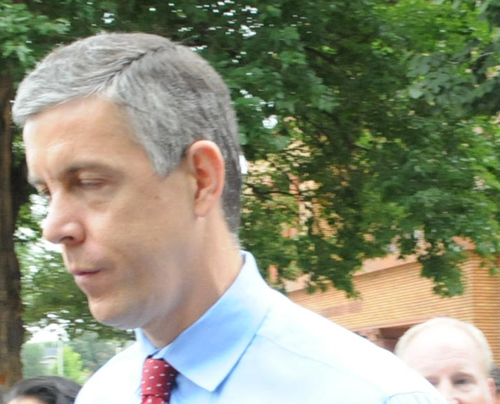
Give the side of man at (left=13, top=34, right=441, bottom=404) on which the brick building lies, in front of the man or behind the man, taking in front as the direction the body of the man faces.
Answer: behind

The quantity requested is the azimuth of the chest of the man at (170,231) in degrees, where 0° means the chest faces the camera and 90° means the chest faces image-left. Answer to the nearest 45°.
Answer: approximately 45°

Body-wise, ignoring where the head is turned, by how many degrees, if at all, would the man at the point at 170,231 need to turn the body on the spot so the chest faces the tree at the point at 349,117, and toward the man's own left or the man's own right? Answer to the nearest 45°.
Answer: approximately 135° to the man's own right
